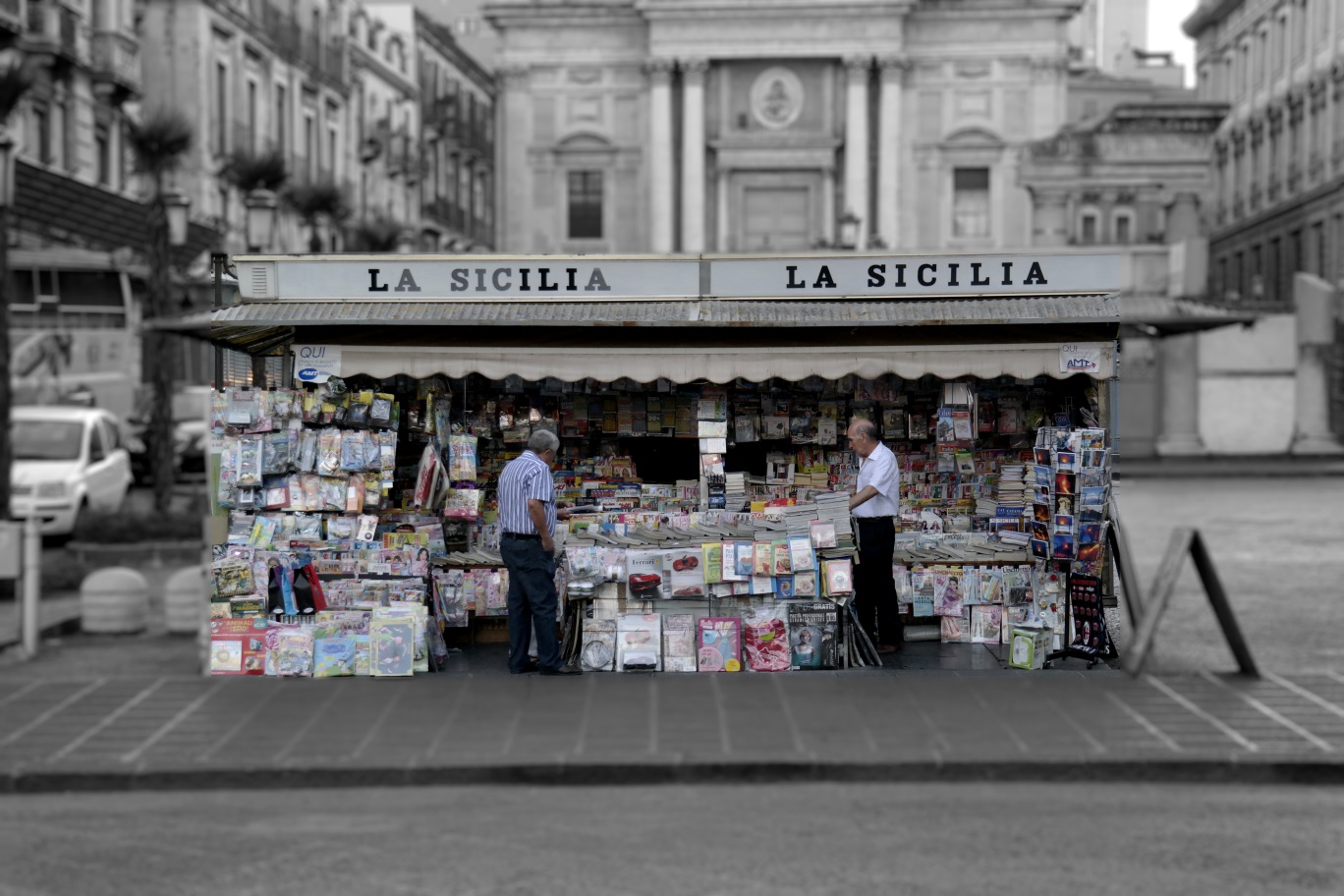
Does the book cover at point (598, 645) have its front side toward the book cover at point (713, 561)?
no

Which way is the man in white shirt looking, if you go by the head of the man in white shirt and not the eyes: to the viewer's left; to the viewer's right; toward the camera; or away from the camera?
to the viewer's left

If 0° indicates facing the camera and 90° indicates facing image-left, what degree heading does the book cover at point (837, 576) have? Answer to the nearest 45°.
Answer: approximately 0°

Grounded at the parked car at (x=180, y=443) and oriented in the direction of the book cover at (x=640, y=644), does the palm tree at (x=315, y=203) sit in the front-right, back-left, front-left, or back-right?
back-left

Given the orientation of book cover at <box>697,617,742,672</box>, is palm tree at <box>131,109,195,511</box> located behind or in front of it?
behind

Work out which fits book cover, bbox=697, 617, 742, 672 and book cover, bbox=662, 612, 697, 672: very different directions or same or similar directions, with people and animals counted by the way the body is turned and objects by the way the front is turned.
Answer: same or similar directions

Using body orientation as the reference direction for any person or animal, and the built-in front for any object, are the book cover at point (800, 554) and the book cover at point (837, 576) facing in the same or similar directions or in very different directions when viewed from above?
same or similar directions

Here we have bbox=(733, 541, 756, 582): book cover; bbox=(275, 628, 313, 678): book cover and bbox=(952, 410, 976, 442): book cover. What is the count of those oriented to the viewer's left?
0

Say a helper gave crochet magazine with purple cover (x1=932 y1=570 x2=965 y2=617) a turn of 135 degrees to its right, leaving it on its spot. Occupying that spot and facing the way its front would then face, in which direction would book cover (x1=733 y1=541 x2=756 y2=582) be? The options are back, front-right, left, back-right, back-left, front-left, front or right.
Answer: left

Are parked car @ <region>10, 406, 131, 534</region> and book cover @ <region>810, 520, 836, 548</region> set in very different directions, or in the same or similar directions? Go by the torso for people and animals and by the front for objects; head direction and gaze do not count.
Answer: same or similar directions

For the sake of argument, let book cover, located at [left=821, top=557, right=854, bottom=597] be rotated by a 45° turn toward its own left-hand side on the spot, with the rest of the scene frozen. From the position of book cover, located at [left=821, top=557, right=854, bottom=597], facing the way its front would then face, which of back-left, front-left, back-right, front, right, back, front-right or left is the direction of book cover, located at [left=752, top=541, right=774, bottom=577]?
back-right

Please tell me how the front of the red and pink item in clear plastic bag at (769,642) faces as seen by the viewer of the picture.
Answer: facing the viewer

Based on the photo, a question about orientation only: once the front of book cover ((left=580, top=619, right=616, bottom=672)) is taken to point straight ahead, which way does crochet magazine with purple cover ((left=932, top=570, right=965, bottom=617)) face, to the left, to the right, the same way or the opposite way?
the same way

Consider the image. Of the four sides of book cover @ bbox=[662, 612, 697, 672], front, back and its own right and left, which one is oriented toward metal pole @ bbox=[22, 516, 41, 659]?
right

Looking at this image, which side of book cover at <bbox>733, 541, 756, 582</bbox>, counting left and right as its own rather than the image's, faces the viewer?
front

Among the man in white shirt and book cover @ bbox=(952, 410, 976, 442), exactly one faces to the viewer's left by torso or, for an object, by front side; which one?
the man in white shirt
